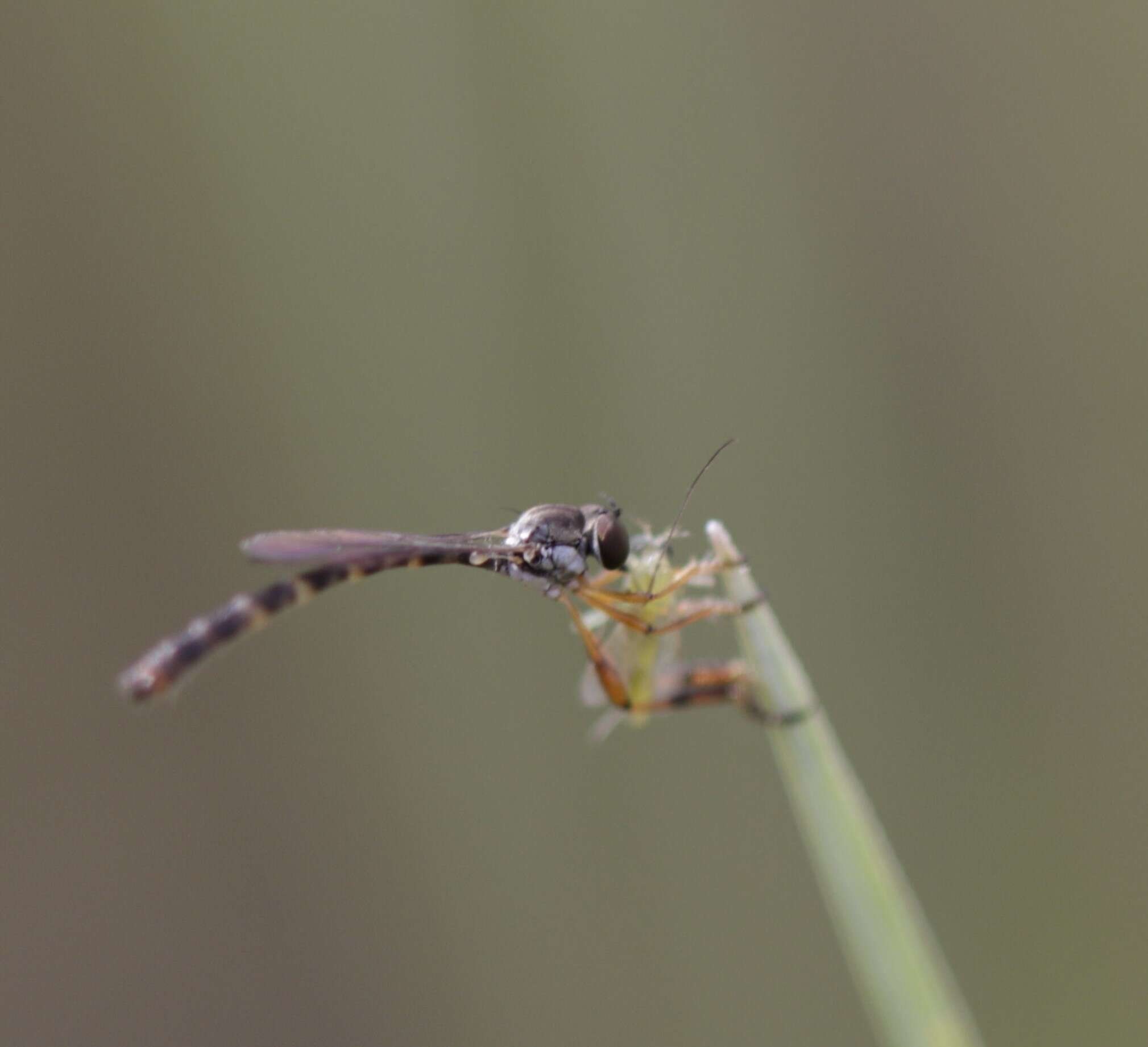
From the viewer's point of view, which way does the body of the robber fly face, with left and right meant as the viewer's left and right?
facing to the right of the viewer
